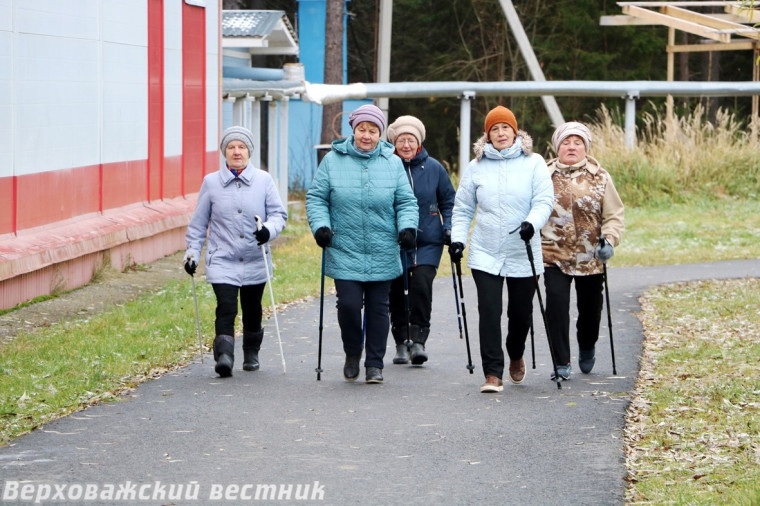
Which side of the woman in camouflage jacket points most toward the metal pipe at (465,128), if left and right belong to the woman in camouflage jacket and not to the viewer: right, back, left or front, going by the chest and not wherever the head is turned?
back

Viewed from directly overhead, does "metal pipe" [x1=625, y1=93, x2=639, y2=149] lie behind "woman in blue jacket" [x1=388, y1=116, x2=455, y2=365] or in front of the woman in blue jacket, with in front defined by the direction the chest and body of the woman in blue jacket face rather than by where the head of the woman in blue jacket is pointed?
behind

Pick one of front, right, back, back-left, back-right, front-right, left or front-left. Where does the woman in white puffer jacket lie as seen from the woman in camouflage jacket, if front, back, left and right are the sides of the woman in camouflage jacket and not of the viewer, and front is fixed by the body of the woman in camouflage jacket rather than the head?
front-right

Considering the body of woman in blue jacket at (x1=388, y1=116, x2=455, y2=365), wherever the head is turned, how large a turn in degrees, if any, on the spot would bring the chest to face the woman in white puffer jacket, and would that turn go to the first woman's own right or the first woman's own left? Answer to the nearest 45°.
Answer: approximately 45° to the first woman's own left

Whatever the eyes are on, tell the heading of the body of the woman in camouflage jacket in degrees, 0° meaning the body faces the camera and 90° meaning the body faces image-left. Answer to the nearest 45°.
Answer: approximately 0°

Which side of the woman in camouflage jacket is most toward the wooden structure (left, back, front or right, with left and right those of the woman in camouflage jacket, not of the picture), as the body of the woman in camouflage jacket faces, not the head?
back

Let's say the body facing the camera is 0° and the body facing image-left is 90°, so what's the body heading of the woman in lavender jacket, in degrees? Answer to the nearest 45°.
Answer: approximately 0°

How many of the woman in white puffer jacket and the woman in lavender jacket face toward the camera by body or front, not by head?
2

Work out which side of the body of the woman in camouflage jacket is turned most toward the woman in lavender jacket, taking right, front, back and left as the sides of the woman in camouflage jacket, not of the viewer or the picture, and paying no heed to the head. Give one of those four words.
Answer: right

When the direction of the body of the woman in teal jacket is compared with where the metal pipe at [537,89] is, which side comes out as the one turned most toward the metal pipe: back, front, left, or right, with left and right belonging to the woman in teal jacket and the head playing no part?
back
